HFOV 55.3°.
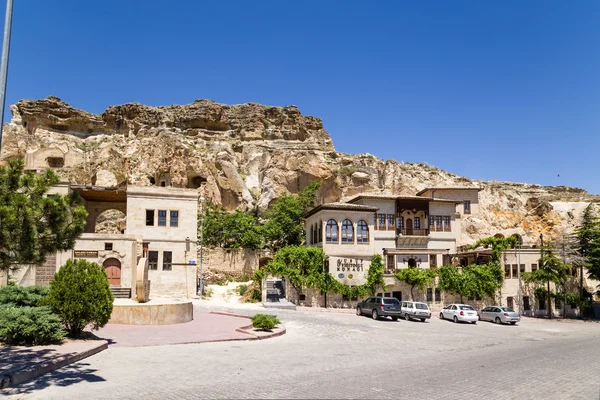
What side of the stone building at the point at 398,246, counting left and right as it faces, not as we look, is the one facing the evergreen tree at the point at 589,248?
left

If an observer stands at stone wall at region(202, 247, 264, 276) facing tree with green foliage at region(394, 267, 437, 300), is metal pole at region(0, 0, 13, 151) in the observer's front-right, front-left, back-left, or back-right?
front-right

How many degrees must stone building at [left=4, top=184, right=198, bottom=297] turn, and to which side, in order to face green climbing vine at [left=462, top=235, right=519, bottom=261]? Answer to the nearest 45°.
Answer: approximately 90° to its left

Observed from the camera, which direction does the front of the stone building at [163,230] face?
facing the viewer

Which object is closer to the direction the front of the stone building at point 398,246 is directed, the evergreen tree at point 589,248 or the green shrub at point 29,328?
the green shrub

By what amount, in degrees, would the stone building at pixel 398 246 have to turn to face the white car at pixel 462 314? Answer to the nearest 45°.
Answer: approximately 45° to its left

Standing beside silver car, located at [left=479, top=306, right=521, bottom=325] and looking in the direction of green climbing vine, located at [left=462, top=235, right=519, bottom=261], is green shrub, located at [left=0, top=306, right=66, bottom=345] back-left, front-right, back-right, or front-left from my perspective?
back-left

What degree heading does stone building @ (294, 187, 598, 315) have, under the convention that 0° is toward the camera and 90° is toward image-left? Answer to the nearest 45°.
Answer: approximately 0°

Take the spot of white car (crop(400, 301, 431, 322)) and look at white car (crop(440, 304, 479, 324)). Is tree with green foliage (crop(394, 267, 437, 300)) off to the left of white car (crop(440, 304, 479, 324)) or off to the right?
left

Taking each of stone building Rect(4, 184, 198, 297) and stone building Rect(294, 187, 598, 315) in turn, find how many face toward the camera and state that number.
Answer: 2

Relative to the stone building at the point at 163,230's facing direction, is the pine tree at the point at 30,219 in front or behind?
in front

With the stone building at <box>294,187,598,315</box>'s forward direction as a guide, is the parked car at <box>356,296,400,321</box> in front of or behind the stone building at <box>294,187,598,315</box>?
in front

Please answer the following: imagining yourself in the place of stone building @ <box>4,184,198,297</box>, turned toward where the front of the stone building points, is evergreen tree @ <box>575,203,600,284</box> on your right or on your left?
on your left
